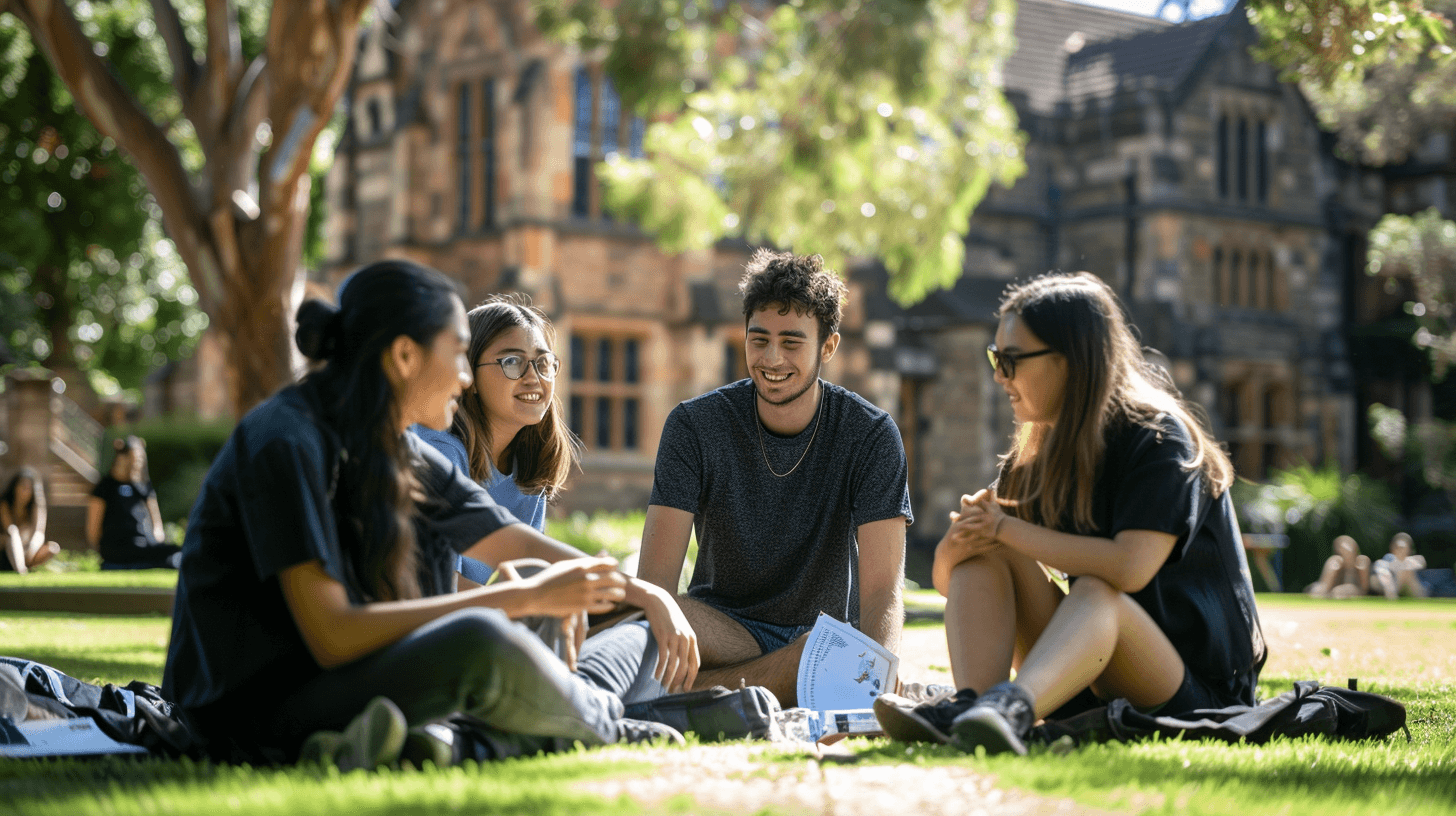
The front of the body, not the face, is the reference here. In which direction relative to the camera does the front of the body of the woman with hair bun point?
to the viewer's right

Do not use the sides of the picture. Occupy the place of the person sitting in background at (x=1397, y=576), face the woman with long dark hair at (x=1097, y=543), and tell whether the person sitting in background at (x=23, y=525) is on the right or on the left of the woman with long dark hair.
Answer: right

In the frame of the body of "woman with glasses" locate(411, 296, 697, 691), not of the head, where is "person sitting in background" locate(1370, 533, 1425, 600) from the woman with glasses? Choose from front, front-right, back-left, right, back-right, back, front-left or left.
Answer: left

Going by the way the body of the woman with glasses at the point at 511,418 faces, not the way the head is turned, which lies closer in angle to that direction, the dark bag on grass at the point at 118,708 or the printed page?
the printed page

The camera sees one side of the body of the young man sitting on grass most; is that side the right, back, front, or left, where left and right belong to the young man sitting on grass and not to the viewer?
front

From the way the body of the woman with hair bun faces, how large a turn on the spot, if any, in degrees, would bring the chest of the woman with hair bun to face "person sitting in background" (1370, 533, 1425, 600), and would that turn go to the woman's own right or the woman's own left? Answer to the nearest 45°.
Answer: approximately 45° to the woman's own left

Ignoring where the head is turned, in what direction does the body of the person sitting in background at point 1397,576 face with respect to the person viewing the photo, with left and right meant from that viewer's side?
facing the viewer

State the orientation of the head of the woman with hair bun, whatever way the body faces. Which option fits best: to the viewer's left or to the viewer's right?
to the viewer's right

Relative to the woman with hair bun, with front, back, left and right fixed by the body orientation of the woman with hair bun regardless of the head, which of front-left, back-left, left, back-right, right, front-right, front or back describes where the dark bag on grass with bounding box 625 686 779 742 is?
front-left

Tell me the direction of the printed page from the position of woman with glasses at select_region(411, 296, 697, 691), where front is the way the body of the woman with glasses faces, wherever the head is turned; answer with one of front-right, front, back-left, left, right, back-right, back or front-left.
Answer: front

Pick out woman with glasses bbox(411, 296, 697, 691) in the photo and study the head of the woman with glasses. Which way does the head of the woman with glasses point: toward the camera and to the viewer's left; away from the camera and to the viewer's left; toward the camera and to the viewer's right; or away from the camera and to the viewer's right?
toward the camera and to the viewer's right

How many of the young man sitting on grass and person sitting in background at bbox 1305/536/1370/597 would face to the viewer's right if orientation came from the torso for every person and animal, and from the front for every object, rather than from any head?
0

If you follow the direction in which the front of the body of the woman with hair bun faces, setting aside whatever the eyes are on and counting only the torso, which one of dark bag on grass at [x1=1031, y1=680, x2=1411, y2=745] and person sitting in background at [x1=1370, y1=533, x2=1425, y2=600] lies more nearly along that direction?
the dark bag on grass
